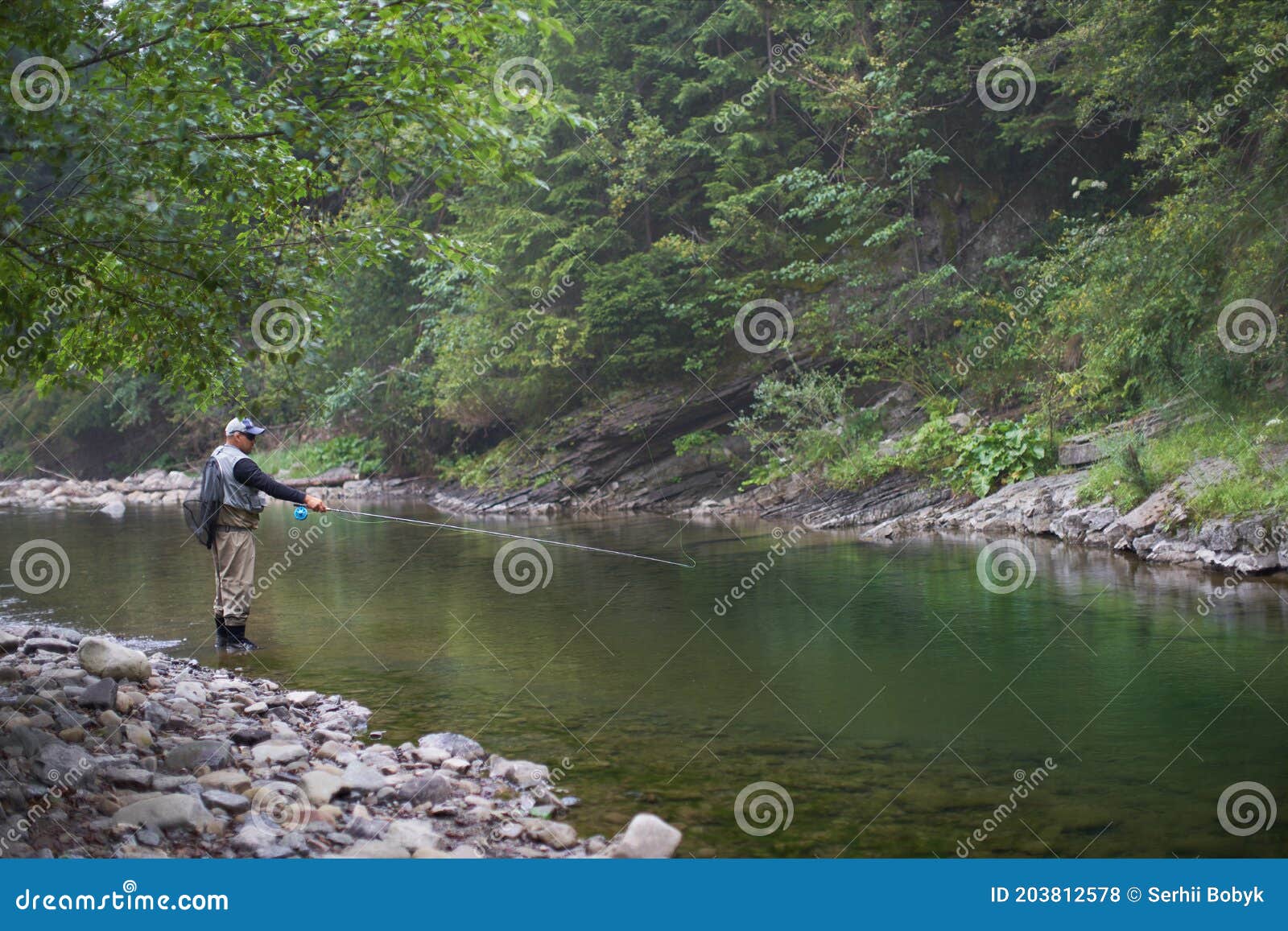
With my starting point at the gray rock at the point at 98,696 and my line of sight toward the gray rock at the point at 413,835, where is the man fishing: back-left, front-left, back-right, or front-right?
back-left

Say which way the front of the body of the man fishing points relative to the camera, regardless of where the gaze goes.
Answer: to the viewer's right

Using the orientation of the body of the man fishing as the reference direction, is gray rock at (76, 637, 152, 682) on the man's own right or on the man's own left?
on the man's own right

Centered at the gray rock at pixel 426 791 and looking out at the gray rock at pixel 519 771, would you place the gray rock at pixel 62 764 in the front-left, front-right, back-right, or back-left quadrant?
back-left

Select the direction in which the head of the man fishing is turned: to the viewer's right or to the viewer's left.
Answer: to the viewer's right

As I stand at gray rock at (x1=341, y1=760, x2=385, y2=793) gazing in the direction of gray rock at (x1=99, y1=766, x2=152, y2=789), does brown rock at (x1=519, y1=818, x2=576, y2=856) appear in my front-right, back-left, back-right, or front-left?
back-left

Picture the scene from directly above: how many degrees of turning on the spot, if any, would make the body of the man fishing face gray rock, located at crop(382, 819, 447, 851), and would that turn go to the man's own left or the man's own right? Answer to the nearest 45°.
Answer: approximately 90° to the man's own right
